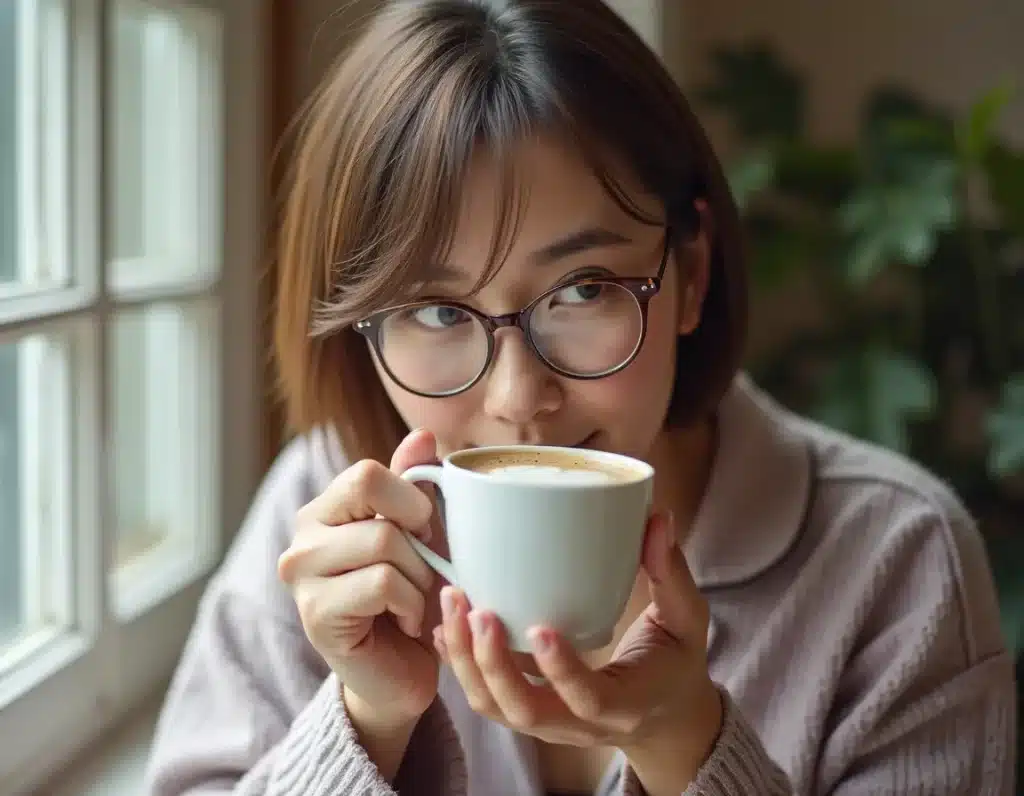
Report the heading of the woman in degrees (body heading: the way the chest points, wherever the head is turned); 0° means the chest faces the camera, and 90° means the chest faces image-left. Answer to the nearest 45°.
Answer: approximately 0°

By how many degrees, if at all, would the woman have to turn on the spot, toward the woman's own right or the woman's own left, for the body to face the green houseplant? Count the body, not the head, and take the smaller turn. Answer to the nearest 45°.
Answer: approximately 135° to the woman's own left

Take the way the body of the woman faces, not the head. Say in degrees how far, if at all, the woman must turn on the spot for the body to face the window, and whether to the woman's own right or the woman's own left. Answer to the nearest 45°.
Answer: approximately 135° to the woman's own right
